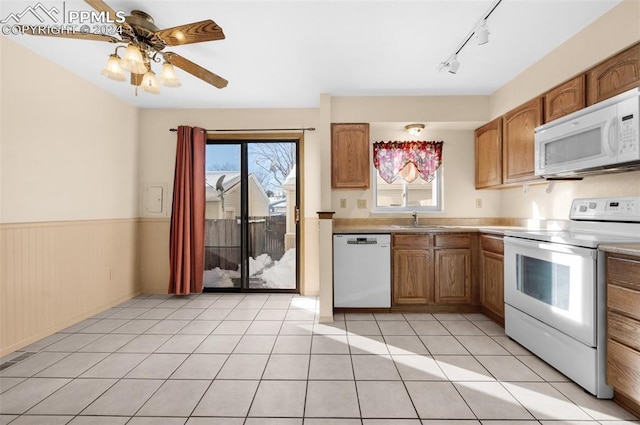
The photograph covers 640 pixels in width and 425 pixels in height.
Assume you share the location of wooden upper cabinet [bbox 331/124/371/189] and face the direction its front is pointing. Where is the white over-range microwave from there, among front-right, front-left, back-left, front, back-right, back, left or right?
front-left

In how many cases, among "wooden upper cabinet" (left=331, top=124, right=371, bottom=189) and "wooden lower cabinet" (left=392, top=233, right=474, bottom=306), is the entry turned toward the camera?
2

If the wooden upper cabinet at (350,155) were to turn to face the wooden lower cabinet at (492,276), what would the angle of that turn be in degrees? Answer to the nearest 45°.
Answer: approximately 90° to its left

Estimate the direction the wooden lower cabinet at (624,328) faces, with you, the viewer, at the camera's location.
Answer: facing the viewer and to the left of the viewer

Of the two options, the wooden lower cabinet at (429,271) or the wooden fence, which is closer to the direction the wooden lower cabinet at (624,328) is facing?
the wooden fence

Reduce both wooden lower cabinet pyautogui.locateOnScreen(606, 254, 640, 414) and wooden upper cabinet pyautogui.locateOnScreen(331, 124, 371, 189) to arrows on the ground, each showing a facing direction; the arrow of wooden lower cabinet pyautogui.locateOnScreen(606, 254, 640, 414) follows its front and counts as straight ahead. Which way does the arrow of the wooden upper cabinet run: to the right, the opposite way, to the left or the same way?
to the left

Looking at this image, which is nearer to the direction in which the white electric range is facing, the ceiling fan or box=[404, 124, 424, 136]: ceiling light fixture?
the ceiling fan

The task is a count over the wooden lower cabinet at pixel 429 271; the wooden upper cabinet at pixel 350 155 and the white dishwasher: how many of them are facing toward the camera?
3

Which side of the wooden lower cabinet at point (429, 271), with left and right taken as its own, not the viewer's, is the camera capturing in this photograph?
front

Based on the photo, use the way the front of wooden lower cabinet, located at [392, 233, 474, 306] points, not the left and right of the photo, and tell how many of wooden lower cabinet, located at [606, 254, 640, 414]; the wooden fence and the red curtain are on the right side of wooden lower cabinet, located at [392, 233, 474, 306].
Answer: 2

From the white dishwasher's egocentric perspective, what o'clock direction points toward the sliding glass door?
The sliding glass door is roughly at 4 o'clock from the white dishwasher.

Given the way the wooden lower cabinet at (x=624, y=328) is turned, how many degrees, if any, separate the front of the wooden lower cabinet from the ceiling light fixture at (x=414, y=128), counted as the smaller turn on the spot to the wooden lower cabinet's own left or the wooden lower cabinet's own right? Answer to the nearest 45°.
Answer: approximately 90° to the wooden lower cabinet's own right

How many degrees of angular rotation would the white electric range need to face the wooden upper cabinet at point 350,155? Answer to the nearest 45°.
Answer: approximately 45° to its right

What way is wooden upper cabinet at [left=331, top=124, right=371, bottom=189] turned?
toward the camera

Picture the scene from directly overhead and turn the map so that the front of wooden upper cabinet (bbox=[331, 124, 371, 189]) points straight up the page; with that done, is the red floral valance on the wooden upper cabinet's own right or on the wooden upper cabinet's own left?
on the wooden upper cabinet's own left

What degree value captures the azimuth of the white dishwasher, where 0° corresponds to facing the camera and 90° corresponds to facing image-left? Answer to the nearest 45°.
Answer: approximately 0°

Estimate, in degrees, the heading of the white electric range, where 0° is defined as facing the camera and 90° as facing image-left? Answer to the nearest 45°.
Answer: approximately 45°
